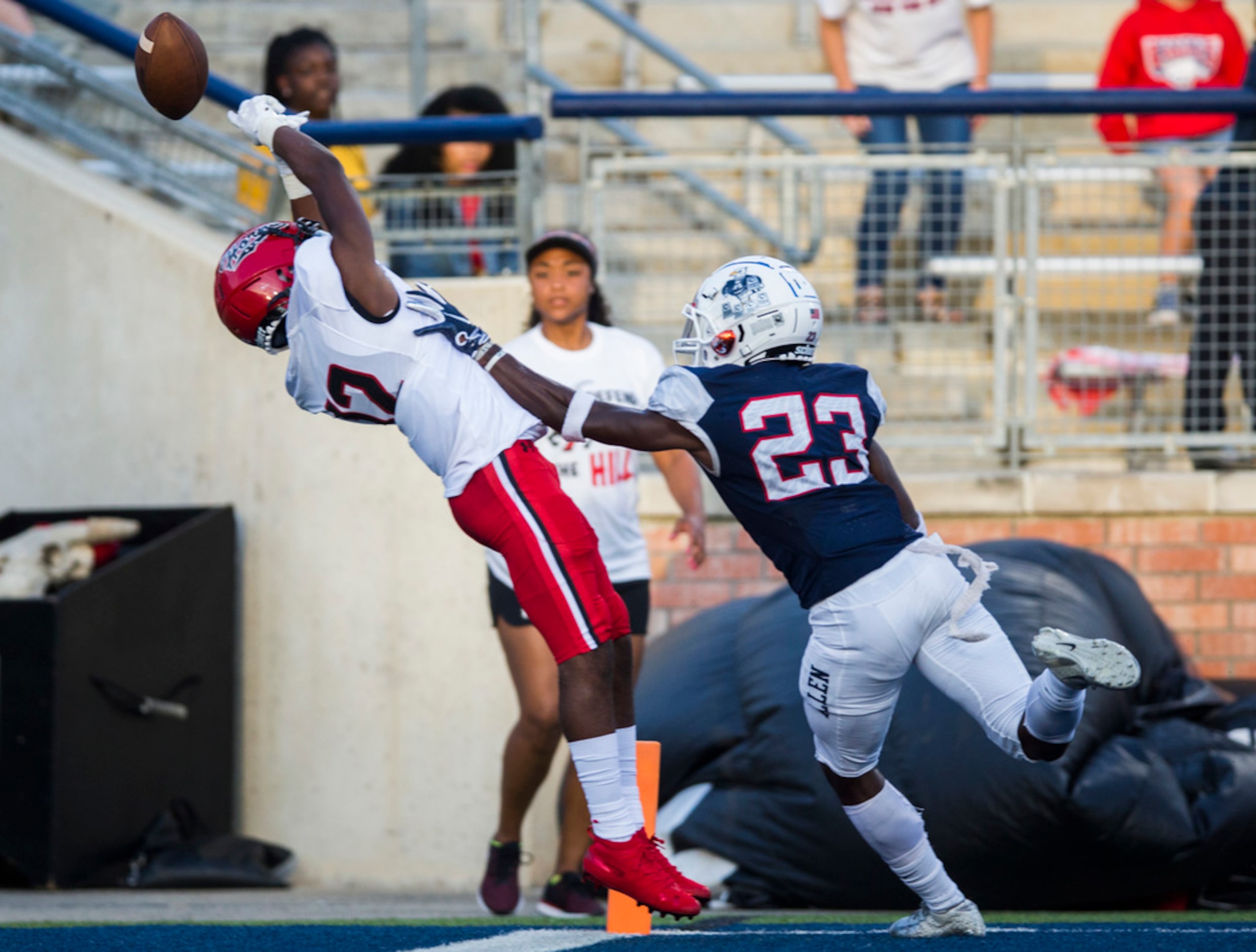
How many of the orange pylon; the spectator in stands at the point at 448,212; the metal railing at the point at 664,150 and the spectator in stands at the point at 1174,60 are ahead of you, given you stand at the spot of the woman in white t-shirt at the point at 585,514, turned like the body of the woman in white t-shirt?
1

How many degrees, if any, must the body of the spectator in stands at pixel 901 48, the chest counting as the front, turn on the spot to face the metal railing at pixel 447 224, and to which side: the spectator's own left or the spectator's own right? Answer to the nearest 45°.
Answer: approximately 45° to the spectator's own right

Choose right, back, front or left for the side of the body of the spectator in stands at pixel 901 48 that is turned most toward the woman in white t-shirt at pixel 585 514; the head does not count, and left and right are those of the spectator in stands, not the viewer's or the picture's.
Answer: front

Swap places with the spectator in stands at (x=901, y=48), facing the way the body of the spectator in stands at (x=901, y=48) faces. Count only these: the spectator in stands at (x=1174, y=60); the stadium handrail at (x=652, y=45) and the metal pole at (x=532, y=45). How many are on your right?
2

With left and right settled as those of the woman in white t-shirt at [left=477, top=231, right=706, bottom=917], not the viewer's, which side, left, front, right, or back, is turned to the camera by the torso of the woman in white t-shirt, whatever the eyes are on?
front

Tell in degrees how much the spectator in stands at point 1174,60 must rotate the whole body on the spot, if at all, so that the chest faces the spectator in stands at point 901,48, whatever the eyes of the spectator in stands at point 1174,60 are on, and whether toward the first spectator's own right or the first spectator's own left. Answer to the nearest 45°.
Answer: approximately 90° to the first spectator's own right

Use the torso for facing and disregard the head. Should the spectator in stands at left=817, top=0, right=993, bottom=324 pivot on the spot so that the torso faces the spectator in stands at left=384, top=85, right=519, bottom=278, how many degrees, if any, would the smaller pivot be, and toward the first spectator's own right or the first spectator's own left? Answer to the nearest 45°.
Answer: approximately 45° to the first spectator's own right

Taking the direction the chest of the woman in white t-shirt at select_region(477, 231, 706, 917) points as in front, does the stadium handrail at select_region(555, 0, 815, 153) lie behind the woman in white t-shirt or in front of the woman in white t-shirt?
behind

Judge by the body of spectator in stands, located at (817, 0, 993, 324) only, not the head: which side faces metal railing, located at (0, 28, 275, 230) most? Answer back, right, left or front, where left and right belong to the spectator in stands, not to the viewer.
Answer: right

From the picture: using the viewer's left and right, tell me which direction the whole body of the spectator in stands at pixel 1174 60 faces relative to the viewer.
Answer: facing the viewer

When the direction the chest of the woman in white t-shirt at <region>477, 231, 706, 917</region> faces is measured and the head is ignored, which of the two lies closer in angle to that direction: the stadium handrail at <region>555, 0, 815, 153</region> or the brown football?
the brown football
